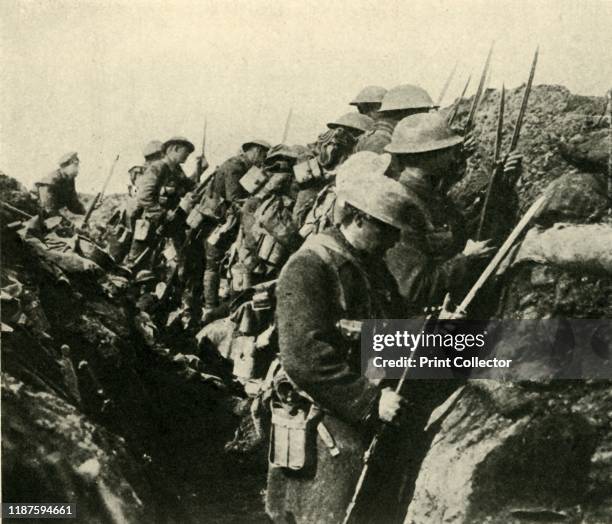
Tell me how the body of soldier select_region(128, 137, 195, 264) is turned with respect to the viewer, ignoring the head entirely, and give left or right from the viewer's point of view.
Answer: facing to the right of the viewer

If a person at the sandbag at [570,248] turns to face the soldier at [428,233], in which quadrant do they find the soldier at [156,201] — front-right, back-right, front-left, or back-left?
front-right

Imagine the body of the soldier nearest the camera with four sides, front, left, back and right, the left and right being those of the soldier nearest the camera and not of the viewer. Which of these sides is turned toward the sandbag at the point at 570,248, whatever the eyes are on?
front

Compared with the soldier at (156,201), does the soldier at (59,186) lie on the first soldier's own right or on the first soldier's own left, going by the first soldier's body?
on the first soldier's own left

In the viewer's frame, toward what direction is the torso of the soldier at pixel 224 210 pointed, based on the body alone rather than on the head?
to the viewer's right

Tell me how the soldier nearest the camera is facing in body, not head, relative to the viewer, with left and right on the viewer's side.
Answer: facing to the right of the viewer

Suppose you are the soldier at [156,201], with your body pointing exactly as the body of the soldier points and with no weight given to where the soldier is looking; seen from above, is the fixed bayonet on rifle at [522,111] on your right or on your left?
on your right

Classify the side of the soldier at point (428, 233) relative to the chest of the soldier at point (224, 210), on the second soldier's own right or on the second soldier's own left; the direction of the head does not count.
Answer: on the second soldier's own right

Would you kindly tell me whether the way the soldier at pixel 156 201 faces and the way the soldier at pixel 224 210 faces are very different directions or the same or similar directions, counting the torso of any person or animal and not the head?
same or similar directions
